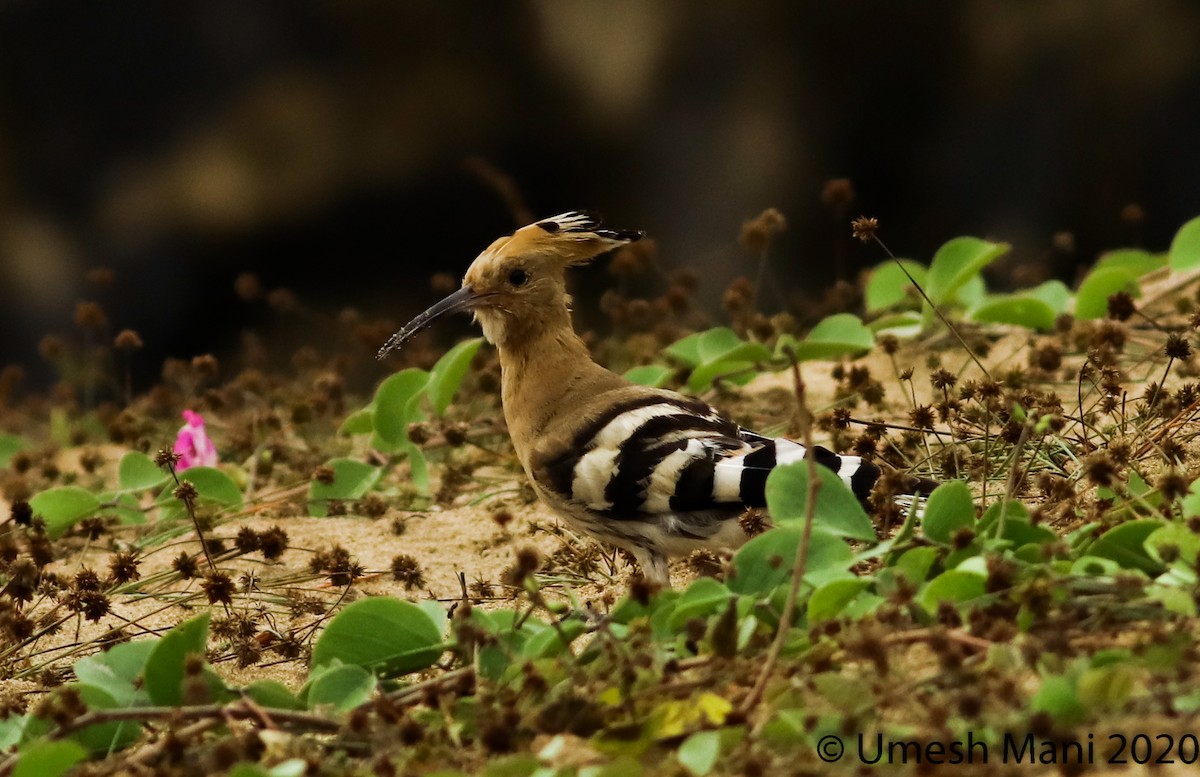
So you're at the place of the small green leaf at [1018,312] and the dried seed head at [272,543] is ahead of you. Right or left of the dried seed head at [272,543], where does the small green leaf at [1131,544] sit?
left

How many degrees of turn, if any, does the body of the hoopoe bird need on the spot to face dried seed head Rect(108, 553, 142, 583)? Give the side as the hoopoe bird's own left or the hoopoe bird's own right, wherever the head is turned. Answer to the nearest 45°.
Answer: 0° — it already faces it

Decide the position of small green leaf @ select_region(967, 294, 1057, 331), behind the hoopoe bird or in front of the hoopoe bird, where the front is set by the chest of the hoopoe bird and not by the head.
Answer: behind

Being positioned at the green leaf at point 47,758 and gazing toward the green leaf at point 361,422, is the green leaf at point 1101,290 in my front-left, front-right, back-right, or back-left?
front-right

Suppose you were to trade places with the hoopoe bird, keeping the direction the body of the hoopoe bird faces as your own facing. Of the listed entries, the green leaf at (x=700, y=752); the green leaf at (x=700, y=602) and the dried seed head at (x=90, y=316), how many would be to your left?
2

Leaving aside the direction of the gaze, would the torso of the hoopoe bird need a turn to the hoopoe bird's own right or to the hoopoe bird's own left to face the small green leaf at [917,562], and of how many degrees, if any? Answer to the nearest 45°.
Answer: approximately 135° to the hoopoe bird's own left

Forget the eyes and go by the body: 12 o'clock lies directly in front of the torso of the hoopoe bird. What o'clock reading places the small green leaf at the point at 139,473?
The small green leaf is roughly at 1 o'clock from the hoopoe bird.

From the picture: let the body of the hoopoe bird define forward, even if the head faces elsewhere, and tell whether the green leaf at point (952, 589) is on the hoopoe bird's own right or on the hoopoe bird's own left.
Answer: on the hoopoe bird's own left

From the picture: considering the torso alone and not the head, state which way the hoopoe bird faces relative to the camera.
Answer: to the viewer's left

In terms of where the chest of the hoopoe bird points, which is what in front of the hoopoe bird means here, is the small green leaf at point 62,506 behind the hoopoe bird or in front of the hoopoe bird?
in front

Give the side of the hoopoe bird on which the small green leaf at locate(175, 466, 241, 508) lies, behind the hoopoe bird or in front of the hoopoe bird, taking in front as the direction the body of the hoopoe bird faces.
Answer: in front

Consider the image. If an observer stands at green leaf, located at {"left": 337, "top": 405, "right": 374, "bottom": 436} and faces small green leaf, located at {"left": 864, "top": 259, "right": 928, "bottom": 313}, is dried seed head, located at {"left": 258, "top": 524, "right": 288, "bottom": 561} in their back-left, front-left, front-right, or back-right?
back-right

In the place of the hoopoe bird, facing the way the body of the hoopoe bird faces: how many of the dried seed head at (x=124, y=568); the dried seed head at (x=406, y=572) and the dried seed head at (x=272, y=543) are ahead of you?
3

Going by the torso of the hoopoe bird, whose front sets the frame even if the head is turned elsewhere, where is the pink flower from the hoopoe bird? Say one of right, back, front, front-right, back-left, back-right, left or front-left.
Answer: front-right

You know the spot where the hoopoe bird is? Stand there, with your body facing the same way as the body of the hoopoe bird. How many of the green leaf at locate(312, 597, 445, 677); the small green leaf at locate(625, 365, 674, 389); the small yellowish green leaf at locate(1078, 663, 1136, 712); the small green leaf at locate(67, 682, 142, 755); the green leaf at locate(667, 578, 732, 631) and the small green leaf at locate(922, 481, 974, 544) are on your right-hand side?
1
